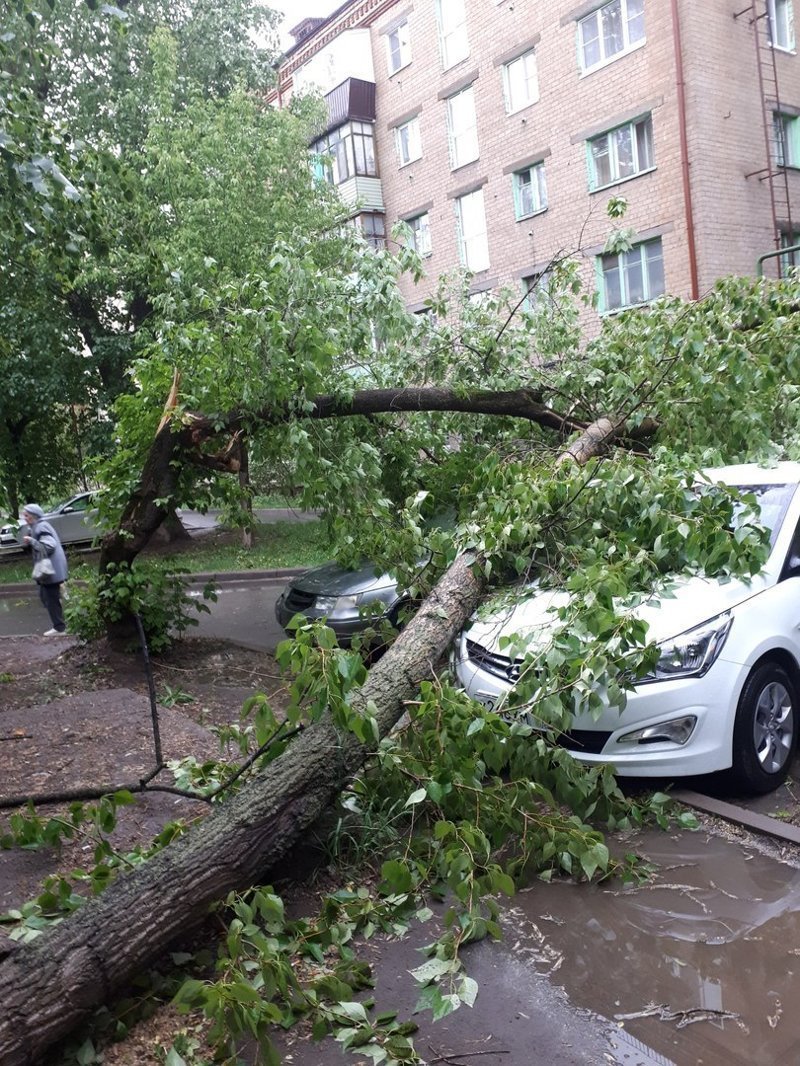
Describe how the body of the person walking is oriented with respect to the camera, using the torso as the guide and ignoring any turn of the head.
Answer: to the viewer's left

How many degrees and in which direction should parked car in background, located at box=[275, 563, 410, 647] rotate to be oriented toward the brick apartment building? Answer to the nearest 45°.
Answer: approximately 180°

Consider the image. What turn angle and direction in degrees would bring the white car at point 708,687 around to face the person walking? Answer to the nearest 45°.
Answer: approximately 90° to its right

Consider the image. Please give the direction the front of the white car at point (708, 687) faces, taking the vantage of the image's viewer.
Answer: facing the viewer and to the left of the viewer

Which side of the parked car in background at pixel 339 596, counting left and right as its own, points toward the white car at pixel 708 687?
left

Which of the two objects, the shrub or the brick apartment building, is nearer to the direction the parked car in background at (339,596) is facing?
the shrub

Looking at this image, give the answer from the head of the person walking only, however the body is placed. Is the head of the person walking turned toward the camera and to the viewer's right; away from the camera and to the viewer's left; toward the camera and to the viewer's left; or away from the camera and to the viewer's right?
toward the camera and to the viewer's left

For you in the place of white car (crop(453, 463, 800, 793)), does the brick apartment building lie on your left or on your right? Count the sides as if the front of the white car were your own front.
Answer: on your right

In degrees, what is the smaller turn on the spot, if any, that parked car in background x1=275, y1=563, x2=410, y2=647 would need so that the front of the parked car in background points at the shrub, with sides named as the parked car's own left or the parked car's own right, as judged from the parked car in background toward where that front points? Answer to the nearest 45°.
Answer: approximately 45° to the parked car's own right

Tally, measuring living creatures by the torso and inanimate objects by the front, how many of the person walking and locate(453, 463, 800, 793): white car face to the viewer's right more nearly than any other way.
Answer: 0
